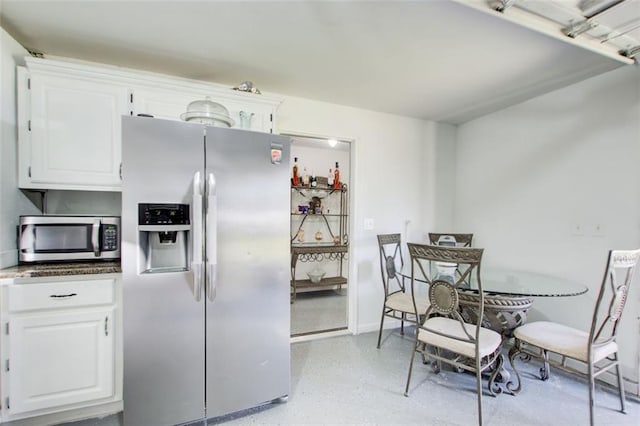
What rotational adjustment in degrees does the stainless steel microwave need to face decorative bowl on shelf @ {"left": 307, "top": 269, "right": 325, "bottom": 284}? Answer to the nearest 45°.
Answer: approximately 90° to its left

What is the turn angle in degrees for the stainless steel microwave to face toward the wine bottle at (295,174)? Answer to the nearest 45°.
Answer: approximately 90° to its left

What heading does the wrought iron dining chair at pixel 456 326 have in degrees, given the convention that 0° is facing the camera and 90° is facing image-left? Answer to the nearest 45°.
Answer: approximately 225°

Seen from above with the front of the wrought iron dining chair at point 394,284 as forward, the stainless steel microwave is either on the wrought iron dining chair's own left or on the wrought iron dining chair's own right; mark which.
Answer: on the wrought iron dining chair's own right

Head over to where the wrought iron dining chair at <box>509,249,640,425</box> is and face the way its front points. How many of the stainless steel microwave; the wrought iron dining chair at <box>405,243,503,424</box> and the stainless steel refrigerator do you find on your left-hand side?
3

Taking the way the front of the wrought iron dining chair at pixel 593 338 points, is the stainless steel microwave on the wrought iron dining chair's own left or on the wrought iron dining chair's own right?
on the wrought iron dining chair's own left

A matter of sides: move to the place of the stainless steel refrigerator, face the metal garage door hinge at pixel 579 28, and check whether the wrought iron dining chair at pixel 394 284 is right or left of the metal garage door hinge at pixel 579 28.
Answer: left

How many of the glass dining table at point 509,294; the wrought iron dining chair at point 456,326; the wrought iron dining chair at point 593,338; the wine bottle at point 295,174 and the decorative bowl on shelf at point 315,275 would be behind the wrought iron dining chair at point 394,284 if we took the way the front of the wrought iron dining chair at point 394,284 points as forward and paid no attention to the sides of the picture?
2

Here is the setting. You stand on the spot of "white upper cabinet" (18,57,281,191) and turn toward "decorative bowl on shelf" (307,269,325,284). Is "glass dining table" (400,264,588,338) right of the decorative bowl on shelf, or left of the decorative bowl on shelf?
right

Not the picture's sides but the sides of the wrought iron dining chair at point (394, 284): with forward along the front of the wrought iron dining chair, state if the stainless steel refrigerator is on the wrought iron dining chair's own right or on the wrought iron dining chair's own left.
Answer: on the wrought iron dining chair's own right
